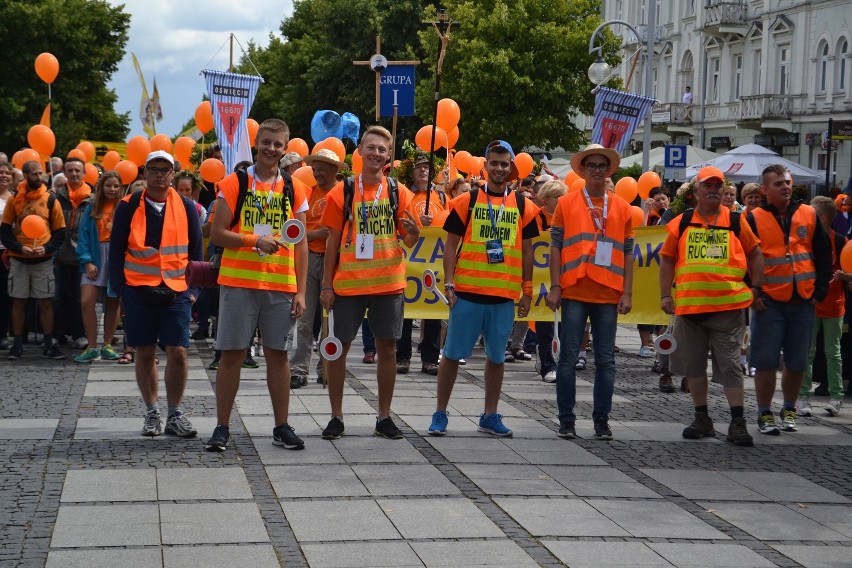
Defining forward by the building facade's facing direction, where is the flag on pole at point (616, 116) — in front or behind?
in front

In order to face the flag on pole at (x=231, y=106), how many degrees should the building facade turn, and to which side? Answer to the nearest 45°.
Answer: approximately 45° to its left

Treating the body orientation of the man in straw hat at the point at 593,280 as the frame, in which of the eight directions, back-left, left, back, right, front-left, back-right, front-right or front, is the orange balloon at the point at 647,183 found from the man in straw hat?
back

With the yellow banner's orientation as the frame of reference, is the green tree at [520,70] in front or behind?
behind

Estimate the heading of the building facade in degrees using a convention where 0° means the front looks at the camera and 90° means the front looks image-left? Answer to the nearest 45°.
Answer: approximately 45°

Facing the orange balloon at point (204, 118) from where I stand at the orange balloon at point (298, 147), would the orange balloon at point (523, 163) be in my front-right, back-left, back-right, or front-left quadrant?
back-right

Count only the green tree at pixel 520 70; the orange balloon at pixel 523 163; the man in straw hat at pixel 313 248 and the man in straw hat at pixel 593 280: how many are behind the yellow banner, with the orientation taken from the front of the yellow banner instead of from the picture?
2

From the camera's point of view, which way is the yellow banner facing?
toward the camera

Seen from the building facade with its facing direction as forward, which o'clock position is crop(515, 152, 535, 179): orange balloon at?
The orange balloon is roughly at 11 o'clock from the building facade.

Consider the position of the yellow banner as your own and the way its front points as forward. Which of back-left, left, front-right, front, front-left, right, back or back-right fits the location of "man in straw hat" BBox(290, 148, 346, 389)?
front-right

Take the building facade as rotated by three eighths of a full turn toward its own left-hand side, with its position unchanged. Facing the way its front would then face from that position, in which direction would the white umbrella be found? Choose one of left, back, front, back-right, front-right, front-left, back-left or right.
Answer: right

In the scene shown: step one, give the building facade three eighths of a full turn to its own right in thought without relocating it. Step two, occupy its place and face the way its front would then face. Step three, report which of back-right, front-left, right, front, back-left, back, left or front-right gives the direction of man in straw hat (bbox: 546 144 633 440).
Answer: back

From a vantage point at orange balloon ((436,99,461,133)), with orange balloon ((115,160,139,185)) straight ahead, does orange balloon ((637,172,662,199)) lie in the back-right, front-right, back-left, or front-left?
back-right

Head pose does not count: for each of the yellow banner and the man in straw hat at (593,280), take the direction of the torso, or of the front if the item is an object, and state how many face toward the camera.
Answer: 2

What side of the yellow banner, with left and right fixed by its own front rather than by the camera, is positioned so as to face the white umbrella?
back

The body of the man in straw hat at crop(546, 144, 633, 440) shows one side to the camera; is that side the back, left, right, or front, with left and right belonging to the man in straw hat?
front

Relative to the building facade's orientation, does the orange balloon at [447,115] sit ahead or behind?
ahead
